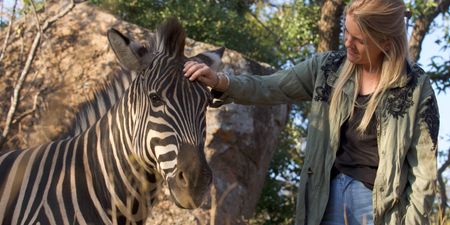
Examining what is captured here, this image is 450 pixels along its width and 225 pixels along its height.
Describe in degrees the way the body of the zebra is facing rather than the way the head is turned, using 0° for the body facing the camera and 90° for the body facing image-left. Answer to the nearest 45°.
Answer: approximately 315°

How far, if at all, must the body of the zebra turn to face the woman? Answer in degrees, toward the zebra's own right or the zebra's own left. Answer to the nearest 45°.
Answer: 0° — it already faces them
